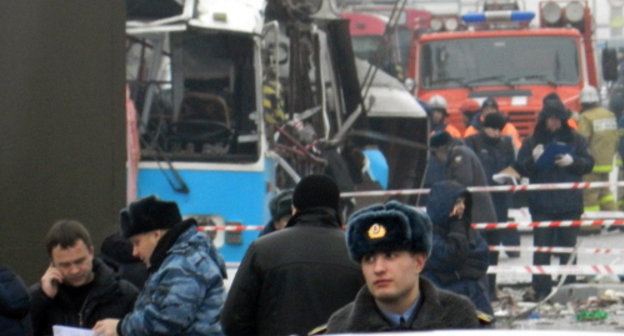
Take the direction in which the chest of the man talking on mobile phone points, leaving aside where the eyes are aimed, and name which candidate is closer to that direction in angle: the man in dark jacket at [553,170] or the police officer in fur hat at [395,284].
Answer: the police officer in fur hat

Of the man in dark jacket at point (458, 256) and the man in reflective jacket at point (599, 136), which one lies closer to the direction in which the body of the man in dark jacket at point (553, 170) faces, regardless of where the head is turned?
the man in dark jacket

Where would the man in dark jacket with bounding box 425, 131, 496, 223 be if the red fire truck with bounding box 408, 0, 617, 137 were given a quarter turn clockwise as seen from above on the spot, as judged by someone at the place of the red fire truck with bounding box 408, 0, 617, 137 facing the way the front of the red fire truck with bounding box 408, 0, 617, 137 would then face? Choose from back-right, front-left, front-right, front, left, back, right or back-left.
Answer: left

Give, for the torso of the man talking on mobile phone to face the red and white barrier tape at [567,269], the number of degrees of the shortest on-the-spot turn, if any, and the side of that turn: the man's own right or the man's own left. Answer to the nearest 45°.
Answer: approximately 135° to the man's own left

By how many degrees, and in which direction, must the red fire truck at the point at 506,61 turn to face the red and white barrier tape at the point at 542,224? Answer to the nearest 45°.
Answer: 0° — it already faces it

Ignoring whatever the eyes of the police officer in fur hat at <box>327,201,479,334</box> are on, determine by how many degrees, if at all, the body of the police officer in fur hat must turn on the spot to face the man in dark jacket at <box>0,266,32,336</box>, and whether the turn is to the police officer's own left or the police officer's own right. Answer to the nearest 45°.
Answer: approximately 90° to the police officer's own right

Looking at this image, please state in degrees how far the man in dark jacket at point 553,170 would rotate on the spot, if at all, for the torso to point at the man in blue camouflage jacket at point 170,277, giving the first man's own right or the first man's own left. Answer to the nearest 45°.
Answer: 0° — they already face them
